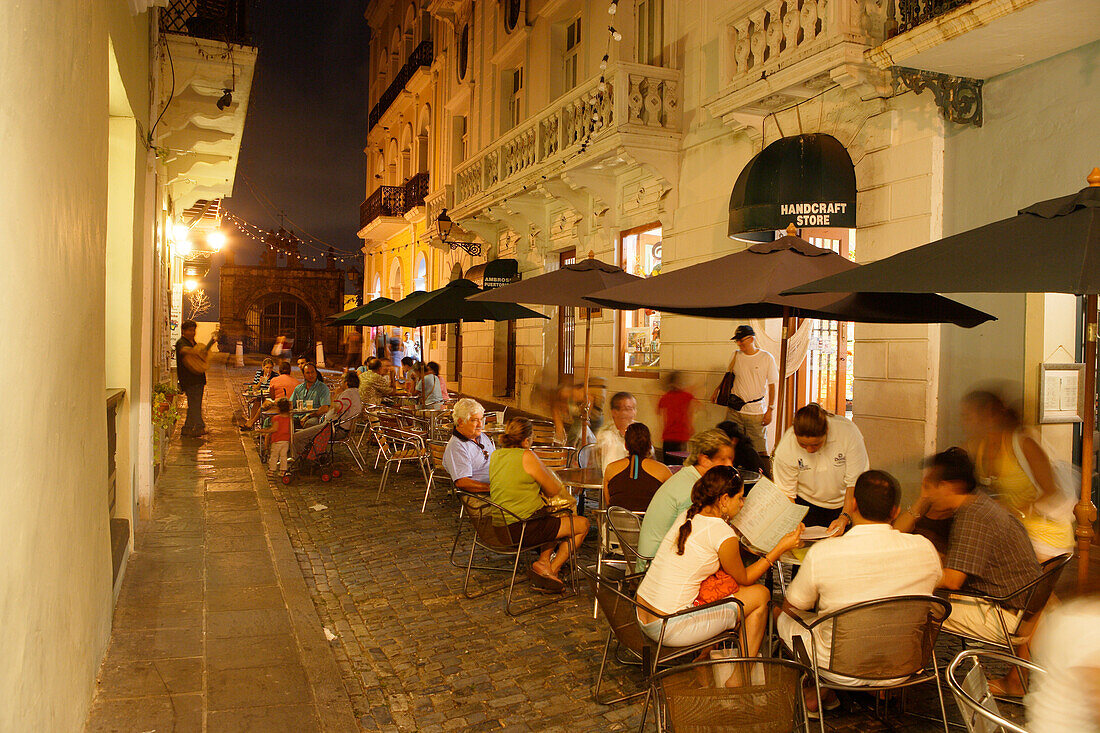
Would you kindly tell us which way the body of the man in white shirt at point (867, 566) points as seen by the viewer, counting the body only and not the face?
away from the camera

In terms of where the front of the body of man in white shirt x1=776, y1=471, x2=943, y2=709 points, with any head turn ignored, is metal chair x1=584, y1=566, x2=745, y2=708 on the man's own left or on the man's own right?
on the man's own left

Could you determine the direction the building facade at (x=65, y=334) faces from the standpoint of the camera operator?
facing to the right of the viewer

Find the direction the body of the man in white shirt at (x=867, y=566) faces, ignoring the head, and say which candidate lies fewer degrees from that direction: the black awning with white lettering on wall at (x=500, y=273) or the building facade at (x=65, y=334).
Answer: the black awning with white lettering on wall

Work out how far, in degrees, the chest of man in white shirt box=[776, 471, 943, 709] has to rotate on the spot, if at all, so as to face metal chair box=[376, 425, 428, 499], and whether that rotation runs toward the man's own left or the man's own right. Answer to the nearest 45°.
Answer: approximately 45° to the man's own left

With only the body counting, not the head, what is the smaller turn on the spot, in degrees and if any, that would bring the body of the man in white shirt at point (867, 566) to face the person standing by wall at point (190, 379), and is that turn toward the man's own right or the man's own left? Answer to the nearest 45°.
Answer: approximately 45° to the man's own left

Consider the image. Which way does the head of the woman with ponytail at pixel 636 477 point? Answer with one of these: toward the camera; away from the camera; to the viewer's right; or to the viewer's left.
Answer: away from the camera

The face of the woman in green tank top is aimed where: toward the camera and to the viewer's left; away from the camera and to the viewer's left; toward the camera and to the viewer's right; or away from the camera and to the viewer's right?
away from the camera and to the viewer's right

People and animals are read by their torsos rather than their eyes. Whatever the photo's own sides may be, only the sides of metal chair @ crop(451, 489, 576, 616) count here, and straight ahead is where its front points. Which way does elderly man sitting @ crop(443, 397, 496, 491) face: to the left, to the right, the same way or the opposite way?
to the right

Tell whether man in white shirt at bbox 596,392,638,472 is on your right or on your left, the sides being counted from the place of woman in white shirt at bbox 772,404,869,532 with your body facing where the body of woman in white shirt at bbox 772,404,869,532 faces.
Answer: on your right

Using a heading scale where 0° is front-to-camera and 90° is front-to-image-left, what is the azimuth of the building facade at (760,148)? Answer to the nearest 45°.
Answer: approximately 45°

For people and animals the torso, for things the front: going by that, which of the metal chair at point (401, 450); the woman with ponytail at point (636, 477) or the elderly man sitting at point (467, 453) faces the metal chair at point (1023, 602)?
the elderly man sitting
